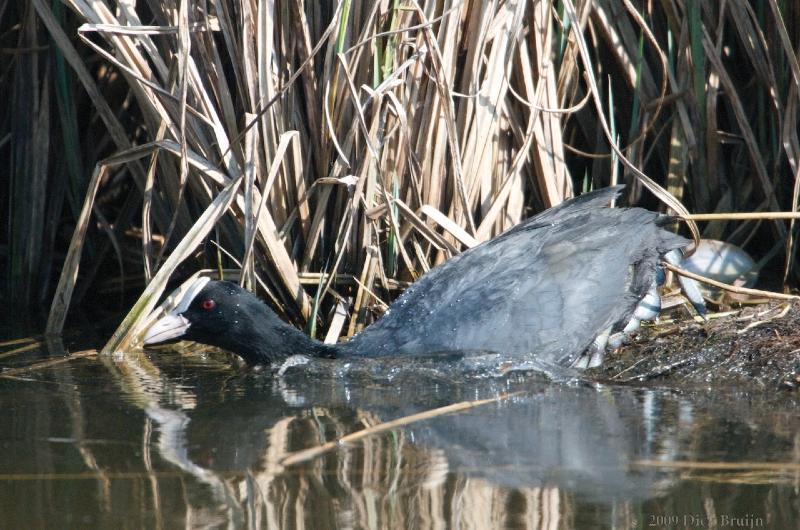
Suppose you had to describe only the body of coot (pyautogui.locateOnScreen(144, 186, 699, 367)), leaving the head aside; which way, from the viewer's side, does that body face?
to the viewer's left

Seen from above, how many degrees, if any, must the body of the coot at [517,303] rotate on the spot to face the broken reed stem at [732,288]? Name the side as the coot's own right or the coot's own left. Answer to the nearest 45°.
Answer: approximately 180°

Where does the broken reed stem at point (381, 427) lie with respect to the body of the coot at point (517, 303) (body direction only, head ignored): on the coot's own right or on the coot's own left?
on the coot's own left
